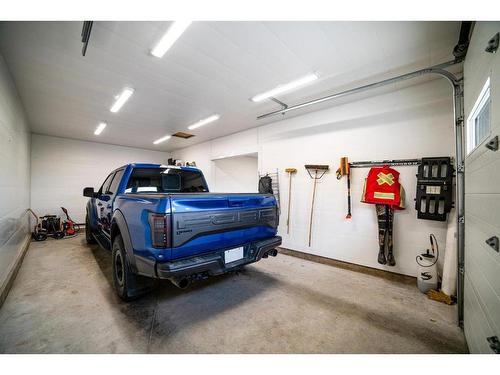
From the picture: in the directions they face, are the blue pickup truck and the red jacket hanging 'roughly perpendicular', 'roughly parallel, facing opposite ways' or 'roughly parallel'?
roughly perpendicular

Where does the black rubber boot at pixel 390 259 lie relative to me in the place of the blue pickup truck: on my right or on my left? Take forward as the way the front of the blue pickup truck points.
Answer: on my right

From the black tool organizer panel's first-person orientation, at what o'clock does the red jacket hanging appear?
The red jacket hanging is roughly at 3 o'clock from the black tool organizer panel.

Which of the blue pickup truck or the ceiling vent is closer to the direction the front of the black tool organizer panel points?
the blue pickup truck

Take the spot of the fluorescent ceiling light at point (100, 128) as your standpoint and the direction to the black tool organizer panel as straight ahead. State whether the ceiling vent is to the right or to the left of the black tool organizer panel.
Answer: left

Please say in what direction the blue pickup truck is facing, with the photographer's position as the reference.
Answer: facing away from the viewer and to the left of the viewer
